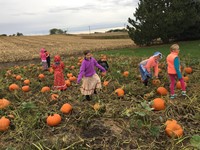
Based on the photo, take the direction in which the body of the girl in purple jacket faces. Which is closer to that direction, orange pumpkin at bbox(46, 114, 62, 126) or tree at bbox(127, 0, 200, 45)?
the orange pumpkin

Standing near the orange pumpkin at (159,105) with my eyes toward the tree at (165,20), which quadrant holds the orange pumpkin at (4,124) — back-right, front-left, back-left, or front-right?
back-left

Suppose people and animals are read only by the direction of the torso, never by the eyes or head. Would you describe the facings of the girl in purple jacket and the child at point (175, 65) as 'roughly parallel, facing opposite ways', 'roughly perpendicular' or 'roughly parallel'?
roughly perpendicular

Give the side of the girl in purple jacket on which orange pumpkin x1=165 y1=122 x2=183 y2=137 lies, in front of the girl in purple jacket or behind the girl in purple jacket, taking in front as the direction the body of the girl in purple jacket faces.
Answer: in front

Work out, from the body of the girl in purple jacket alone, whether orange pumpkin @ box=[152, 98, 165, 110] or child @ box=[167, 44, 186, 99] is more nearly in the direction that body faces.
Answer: the orange pumpkin

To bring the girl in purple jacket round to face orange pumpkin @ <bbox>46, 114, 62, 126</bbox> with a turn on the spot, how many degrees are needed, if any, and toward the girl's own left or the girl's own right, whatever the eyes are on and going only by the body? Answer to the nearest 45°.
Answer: approximately 90° to the girl's own right

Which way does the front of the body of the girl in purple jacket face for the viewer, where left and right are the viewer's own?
facing the viewer and to the right of the viewer

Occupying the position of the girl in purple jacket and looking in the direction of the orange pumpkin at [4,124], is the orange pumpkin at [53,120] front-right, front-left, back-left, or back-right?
front-left

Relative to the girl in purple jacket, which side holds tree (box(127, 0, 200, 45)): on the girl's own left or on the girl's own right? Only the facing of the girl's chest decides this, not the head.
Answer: on the girl's own left
